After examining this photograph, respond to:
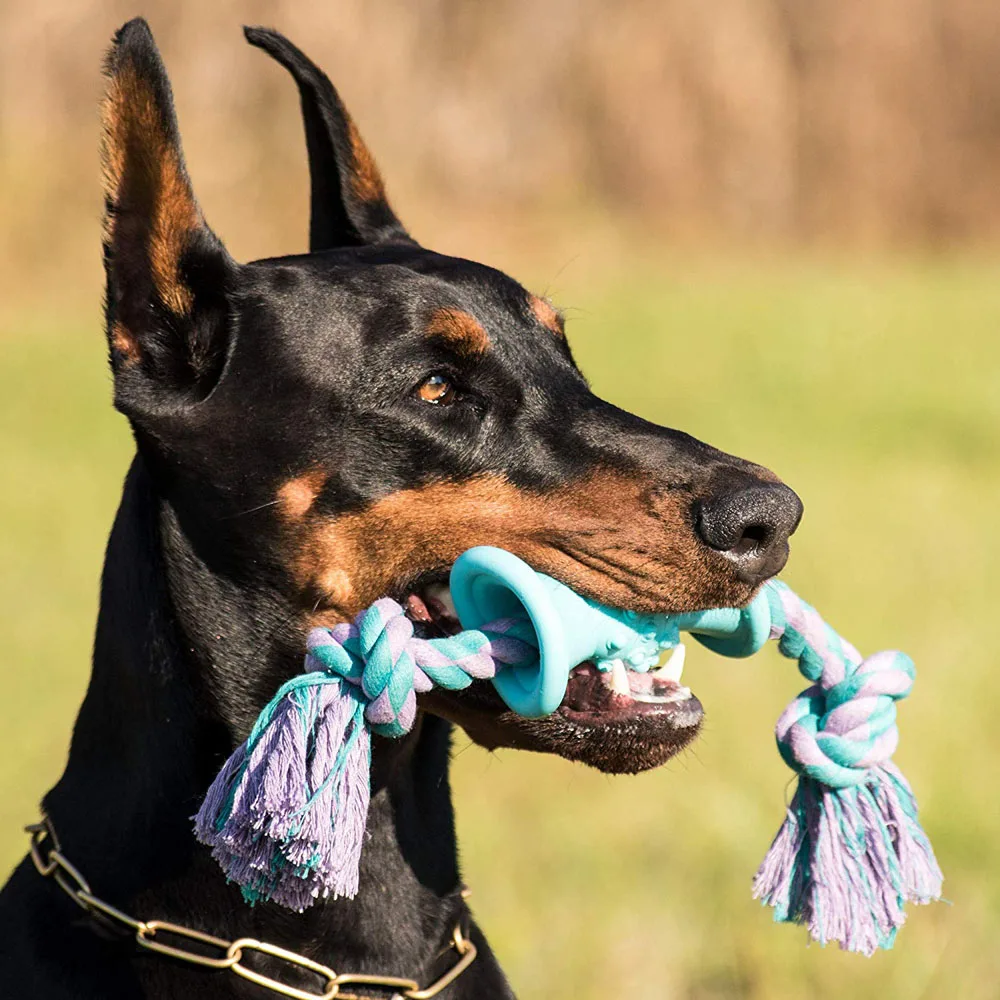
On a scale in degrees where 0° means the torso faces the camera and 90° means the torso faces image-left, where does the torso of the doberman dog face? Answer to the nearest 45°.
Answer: approximately 270°
